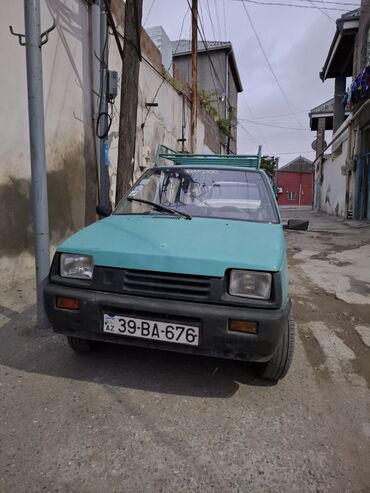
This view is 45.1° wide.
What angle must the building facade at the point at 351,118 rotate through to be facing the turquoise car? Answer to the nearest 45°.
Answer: approximately 90° to its left

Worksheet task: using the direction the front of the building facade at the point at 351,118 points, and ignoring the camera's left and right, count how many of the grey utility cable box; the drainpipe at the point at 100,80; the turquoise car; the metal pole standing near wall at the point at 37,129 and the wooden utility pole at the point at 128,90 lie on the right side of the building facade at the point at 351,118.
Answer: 0

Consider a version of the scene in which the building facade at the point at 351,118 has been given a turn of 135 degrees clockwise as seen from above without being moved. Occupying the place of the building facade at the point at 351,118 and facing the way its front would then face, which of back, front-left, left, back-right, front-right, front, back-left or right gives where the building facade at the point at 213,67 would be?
left

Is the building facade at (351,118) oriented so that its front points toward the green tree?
no

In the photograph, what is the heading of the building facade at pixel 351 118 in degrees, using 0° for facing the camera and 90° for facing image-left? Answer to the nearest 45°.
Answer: approximately 90°
